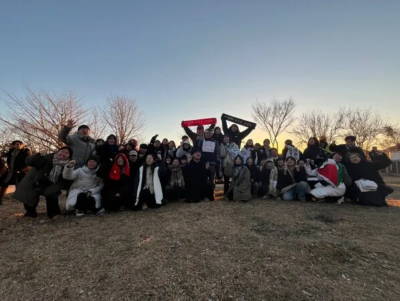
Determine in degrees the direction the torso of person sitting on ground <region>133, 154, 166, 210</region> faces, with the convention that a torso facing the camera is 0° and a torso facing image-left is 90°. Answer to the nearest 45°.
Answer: approximately 0°

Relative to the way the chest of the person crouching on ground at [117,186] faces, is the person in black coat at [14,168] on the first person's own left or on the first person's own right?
on the first person's own right

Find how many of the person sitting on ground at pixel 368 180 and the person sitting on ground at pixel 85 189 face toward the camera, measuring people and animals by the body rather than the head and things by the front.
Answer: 2

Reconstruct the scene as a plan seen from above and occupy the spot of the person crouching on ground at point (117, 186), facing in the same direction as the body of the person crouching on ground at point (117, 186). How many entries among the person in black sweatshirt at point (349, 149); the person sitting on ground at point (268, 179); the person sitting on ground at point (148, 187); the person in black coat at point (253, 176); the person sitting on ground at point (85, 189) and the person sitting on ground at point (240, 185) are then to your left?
5

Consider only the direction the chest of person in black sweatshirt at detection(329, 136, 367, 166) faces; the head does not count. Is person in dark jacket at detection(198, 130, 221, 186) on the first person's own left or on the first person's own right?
on the first person's own right
